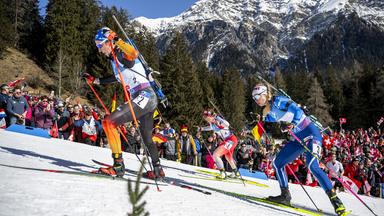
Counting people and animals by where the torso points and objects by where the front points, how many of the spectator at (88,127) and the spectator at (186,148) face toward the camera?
2

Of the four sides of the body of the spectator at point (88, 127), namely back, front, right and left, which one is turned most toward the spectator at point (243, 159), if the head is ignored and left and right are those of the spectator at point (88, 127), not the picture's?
left

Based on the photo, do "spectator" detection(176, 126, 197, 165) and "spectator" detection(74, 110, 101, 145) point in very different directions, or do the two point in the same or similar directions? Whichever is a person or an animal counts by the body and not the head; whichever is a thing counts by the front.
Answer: same or similar directions

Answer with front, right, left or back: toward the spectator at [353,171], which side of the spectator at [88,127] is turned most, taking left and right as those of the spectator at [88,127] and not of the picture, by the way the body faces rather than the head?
left

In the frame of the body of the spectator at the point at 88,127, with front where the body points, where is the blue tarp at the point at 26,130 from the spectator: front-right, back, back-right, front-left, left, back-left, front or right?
front-right

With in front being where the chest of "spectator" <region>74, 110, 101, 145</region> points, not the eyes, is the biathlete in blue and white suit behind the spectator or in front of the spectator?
in front

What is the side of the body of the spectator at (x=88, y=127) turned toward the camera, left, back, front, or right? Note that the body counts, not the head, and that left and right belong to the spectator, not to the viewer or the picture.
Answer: front

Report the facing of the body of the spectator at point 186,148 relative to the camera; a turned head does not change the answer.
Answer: toward the camera

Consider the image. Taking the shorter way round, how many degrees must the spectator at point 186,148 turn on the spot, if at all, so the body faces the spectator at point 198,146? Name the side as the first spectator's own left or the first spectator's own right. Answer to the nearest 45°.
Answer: approximately 135° to the first spectator's own left

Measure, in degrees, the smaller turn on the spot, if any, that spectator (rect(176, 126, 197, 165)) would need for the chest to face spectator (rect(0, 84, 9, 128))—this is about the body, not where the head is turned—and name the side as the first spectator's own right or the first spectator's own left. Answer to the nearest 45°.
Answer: approximately 45° to the first spectator's own right
